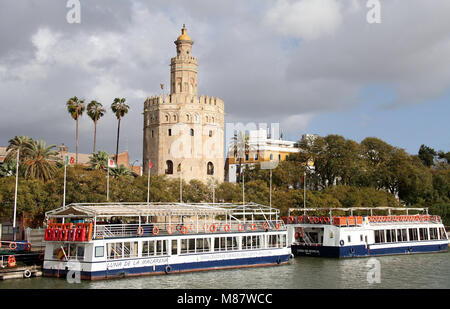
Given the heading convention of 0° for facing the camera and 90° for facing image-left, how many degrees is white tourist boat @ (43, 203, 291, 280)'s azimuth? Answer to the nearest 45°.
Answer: approximately 225°
